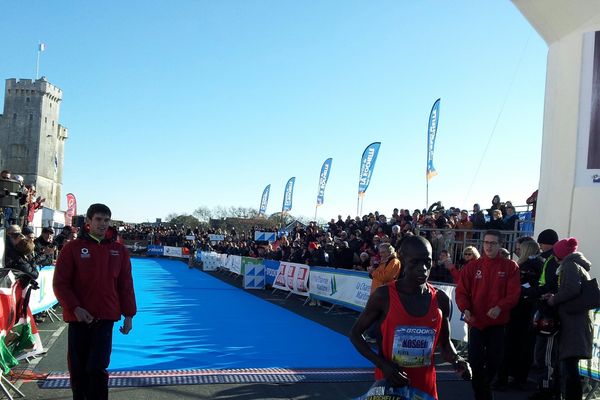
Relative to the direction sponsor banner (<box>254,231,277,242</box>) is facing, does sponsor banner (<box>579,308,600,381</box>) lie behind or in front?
in front

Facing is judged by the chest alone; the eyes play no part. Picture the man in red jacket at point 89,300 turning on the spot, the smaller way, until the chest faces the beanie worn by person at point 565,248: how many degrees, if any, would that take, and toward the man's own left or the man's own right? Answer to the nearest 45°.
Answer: approximately 90° to the man's own left

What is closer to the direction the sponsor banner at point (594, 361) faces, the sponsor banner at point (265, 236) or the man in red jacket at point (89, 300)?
the man in red jacket

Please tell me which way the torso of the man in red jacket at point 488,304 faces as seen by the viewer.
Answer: toward the camera

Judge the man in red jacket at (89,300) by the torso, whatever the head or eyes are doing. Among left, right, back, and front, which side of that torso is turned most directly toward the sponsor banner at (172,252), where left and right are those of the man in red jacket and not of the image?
back

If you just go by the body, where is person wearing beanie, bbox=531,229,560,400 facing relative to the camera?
to the viewer's left

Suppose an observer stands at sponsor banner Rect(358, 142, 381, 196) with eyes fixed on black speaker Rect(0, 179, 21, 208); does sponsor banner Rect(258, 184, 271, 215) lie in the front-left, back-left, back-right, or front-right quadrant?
back-right

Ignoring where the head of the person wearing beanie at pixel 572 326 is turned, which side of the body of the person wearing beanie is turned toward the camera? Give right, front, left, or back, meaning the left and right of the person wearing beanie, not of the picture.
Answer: left

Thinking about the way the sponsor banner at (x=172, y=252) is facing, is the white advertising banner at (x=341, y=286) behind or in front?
in front

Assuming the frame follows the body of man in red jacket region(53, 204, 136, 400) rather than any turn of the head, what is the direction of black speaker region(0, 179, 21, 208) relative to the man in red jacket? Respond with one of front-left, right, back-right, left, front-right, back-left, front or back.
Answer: back

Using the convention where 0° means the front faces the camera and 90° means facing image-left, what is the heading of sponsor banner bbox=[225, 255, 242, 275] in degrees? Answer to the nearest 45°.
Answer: approximately 45°

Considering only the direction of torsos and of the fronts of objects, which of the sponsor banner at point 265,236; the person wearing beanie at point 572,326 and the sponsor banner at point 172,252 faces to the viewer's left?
the person wearing beanie

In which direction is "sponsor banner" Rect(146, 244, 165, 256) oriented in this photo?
toward the camera
